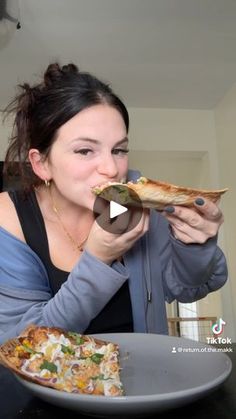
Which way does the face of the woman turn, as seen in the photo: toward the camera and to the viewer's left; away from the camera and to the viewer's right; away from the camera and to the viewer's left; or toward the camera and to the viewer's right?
toward the camera and to the viewer's right

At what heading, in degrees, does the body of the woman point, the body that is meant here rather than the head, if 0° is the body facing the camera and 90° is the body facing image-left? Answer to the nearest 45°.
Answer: approximately 315°
